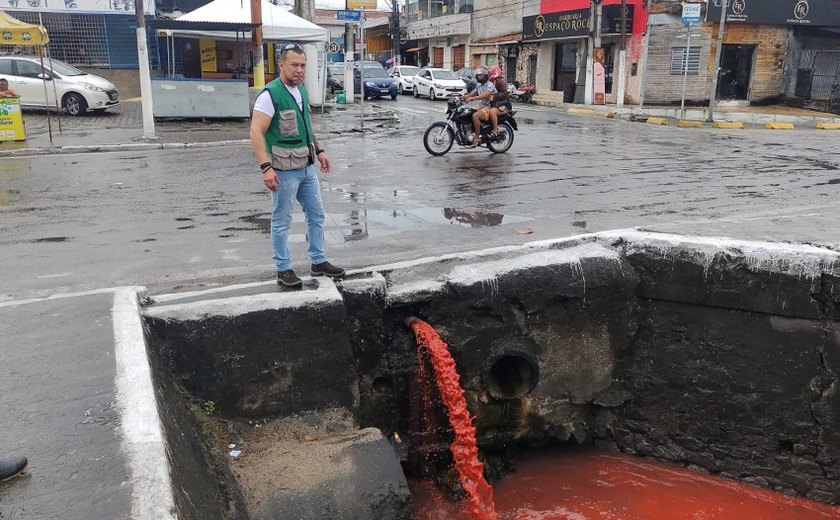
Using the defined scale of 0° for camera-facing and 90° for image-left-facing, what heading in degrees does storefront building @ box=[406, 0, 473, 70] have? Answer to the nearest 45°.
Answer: approximately 45°

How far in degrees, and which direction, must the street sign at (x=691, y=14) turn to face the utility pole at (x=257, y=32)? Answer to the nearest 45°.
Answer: approximately 45° to its right

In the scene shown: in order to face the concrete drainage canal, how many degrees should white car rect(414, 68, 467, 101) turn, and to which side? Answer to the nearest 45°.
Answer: approximately 45° to its right

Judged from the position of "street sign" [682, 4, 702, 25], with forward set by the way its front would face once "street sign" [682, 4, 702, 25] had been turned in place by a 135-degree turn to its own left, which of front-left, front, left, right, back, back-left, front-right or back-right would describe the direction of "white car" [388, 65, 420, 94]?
left

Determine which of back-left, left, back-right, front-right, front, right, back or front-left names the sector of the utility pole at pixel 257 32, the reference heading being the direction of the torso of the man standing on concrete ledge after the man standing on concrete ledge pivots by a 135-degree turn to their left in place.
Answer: front

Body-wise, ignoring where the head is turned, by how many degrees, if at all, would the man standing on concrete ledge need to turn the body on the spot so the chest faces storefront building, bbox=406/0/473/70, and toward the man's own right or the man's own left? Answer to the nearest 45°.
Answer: approximately 135° to the man's own left

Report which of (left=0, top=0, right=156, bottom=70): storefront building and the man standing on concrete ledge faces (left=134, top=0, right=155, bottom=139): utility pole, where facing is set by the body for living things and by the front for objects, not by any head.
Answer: the storefront building

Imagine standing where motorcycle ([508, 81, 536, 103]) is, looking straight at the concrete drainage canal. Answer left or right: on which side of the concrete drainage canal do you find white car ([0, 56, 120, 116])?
right
